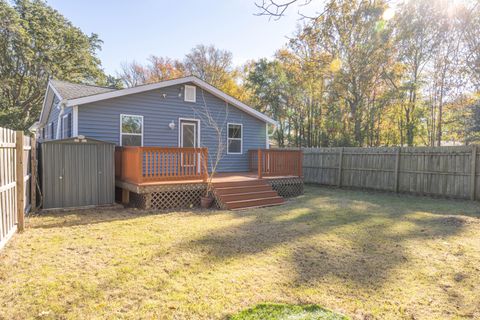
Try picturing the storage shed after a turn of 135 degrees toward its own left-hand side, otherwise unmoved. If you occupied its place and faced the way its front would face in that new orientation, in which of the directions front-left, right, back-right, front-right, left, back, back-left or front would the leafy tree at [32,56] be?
front-left

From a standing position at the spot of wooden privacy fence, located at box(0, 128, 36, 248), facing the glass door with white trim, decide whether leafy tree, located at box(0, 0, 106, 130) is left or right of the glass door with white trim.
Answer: left

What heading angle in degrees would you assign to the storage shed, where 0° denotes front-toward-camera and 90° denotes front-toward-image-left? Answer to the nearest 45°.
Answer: approximately 0°

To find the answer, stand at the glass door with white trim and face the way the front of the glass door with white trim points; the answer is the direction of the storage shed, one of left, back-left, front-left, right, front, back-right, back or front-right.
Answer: front-right

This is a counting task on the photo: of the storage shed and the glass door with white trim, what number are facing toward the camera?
2
